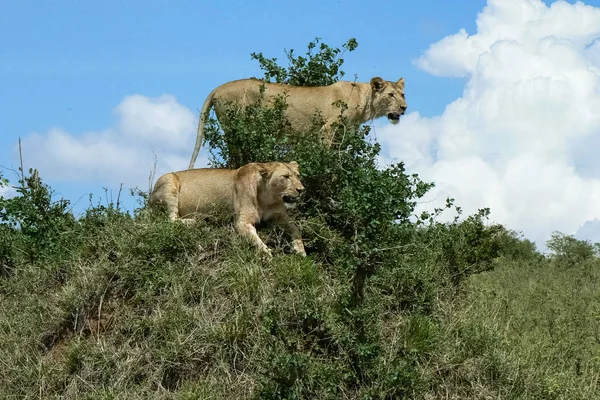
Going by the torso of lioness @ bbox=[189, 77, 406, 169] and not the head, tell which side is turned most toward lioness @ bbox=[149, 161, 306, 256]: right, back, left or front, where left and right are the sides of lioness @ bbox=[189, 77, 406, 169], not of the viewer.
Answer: right

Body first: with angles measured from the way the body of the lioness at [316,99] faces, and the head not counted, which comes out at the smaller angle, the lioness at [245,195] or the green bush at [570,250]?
the green bush

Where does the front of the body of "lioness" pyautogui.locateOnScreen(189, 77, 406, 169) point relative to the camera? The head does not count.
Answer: to the viewer's right

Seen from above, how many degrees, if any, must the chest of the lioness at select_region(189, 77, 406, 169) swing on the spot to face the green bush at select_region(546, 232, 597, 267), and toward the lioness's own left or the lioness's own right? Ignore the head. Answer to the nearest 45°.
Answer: approximately 45° to the lioness's own left
